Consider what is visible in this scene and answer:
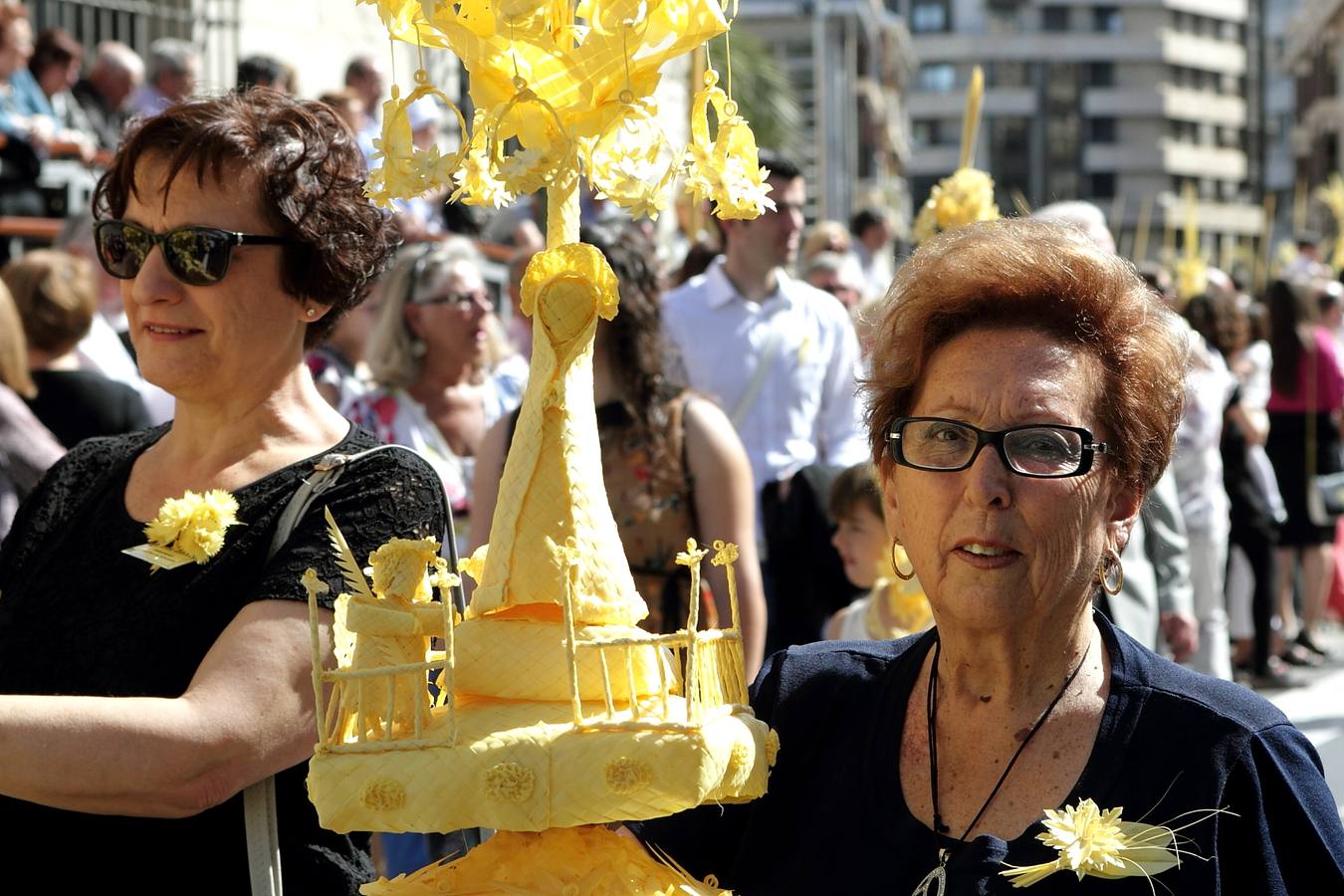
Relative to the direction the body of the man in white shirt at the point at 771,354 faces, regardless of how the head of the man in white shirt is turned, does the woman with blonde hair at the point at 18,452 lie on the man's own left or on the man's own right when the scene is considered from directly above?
on the man's own right

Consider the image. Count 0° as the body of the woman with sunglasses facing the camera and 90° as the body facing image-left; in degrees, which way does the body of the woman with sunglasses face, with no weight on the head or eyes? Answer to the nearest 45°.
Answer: approximately 45°

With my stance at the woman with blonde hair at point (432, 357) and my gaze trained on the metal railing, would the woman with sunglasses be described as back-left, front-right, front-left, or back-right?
back-left

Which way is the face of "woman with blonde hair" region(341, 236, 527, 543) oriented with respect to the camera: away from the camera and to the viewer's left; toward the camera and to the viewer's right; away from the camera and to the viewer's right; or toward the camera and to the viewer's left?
toward the camera and to the viewer's right

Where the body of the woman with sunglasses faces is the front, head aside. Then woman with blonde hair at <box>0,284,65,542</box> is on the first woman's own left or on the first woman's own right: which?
on the first woman's own right

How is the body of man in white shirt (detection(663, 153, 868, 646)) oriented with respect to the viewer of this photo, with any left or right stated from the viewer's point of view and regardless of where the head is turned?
facing the viewer and to the right of the viewer

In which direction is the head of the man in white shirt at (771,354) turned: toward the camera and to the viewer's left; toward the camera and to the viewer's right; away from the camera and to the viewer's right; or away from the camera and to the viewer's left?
toward the camera and to the viewer's right

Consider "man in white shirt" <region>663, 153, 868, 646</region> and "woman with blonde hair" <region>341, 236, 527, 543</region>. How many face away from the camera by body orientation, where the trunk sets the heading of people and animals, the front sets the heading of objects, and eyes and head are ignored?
0

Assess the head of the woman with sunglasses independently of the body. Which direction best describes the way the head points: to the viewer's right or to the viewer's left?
to the viewer's left

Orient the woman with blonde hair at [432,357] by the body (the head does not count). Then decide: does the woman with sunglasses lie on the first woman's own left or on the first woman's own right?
on the first woman's own right

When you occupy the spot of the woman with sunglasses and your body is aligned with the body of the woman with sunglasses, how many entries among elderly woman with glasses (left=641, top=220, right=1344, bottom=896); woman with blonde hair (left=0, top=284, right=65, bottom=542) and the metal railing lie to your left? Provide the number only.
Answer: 1

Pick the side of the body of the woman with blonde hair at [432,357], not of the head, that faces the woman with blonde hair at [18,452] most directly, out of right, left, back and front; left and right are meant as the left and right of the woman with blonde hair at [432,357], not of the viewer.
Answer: right

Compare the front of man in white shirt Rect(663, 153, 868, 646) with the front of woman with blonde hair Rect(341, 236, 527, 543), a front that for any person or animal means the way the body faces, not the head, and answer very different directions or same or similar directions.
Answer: same or similar directions
